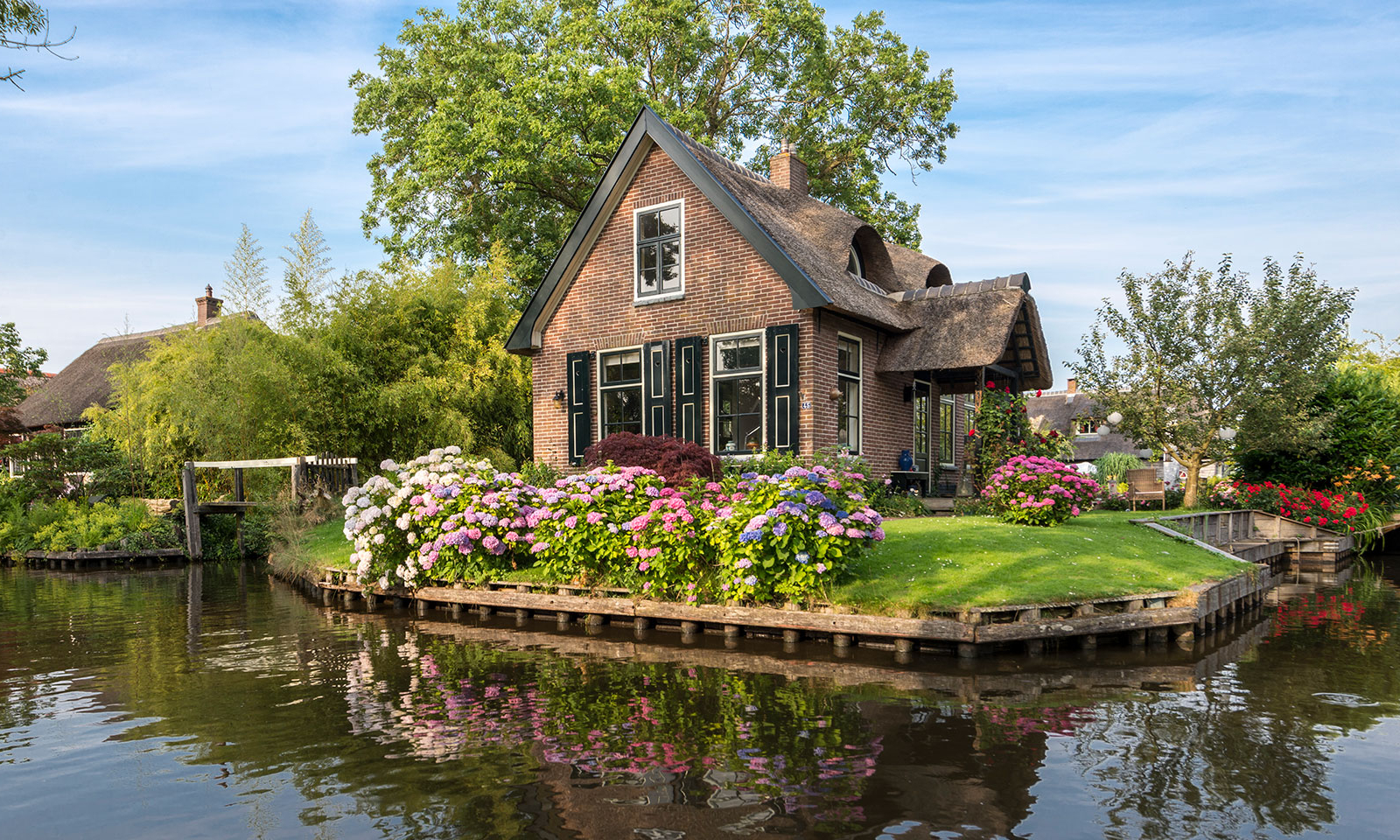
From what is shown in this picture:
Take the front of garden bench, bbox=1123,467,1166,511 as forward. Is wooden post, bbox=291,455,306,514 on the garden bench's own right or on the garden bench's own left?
on the garden bench's own right

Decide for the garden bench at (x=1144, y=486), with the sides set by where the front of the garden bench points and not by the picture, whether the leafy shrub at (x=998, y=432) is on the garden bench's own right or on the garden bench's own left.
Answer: on the garden bench's own right

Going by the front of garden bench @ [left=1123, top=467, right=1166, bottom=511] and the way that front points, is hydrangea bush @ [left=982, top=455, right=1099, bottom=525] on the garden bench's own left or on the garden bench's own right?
on the garden bench's own right

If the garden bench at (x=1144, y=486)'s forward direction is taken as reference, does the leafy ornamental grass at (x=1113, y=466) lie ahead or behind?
behind

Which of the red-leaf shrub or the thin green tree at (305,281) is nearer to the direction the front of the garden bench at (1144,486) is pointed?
the red-leaf shrub

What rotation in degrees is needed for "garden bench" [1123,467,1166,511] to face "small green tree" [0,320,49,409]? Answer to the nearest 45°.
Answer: approximately 135° to its right

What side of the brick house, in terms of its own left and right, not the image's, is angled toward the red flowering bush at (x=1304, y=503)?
left

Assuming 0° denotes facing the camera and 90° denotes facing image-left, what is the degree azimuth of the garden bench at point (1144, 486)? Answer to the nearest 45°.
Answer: approximately 315°
